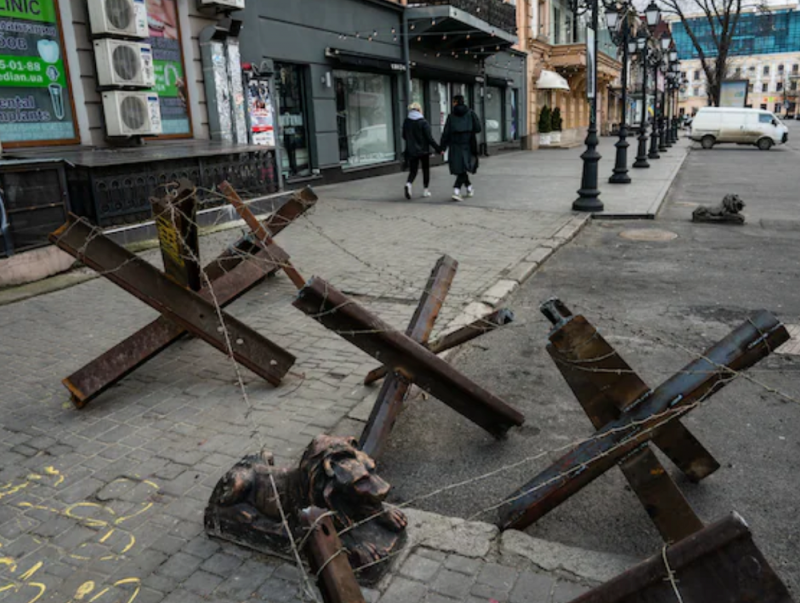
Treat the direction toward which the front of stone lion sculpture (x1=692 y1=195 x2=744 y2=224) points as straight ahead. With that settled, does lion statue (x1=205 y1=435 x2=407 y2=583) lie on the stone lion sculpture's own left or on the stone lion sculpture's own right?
on the stone lion sculpture's own right

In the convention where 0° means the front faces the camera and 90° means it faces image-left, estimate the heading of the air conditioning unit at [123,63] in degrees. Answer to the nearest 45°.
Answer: approximately 315°

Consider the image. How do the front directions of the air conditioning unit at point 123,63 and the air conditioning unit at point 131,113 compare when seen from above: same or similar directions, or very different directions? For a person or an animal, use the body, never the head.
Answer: same or similar directions

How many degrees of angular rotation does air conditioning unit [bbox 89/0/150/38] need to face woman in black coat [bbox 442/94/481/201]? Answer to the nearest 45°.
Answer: approximately 45° to its left

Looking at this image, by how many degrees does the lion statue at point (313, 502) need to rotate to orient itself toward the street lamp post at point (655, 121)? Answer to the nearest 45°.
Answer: approximately 90° to its left

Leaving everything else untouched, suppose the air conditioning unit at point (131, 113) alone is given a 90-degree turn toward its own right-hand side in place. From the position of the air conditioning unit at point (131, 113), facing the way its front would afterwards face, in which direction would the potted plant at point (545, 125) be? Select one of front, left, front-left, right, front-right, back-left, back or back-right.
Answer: back

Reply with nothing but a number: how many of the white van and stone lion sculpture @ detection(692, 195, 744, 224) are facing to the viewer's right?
2

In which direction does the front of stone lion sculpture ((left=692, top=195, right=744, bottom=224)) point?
to the viewer's right

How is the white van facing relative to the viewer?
to the viewer's right

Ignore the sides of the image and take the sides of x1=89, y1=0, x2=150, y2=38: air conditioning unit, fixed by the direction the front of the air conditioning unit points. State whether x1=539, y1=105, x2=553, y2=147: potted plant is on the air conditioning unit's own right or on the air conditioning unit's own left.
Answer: on the air conditioning unit's own left

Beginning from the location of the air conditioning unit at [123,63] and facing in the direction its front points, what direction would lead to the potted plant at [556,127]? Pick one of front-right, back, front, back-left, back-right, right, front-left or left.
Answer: left

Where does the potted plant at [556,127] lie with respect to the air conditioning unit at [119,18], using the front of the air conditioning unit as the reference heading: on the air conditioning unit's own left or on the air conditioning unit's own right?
on the air conditioning unit's own left

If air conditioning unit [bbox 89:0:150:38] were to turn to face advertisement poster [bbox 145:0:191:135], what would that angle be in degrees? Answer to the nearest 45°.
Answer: approximately 90° to its left

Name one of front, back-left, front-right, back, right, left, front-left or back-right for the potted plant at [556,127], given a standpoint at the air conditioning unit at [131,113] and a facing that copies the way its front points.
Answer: left
